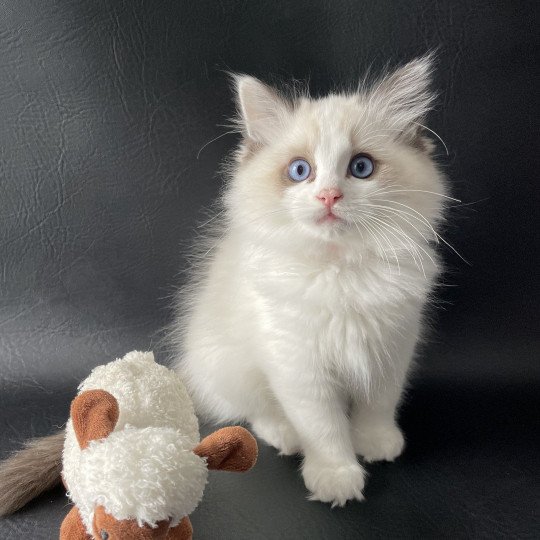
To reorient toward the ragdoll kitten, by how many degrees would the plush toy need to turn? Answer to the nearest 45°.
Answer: approximately 135° to its left

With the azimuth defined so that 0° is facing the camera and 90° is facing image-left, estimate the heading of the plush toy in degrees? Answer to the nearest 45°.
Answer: approximately 0°
